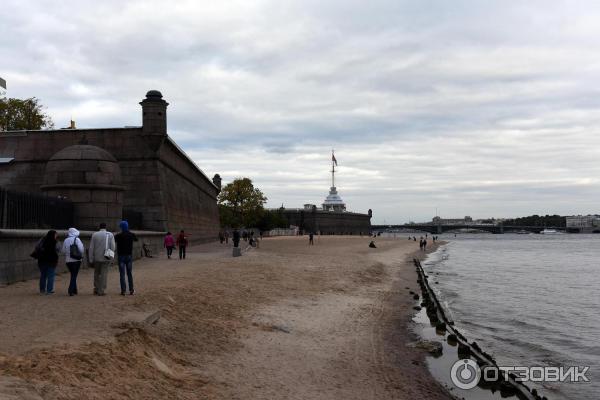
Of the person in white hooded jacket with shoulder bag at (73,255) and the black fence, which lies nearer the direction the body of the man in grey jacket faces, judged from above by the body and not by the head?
the black fence

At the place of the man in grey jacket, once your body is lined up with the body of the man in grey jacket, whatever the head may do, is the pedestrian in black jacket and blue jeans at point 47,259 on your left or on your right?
on your left

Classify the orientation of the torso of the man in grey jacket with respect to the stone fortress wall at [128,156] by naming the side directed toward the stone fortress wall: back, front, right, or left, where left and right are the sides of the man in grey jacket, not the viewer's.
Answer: front

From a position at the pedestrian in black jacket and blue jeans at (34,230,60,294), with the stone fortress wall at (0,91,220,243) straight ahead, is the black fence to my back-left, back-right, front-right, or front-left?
front-left

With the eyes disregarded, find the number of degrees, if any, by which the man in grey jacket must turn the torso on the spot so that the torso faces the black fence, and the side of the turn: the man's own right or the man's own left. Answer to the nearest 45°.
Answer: approximately 45° to the man's own left

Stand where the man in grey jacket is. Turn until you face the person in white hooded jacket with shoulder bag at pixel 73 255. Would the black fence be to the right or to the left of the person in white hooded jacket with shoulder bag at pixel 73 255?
right

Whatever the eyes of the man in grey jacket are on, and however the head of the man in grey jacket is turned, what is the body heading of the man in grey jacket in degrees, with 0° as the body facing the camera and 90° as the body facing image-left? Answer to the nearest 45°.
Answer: approximately 180°

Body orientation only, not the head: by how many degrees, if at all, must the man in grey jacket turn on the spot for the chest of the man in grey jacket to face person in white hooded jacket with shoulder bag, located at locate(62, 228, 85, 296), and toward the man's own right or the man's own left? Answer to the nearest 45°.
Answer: approximately 45° to the man's own left
